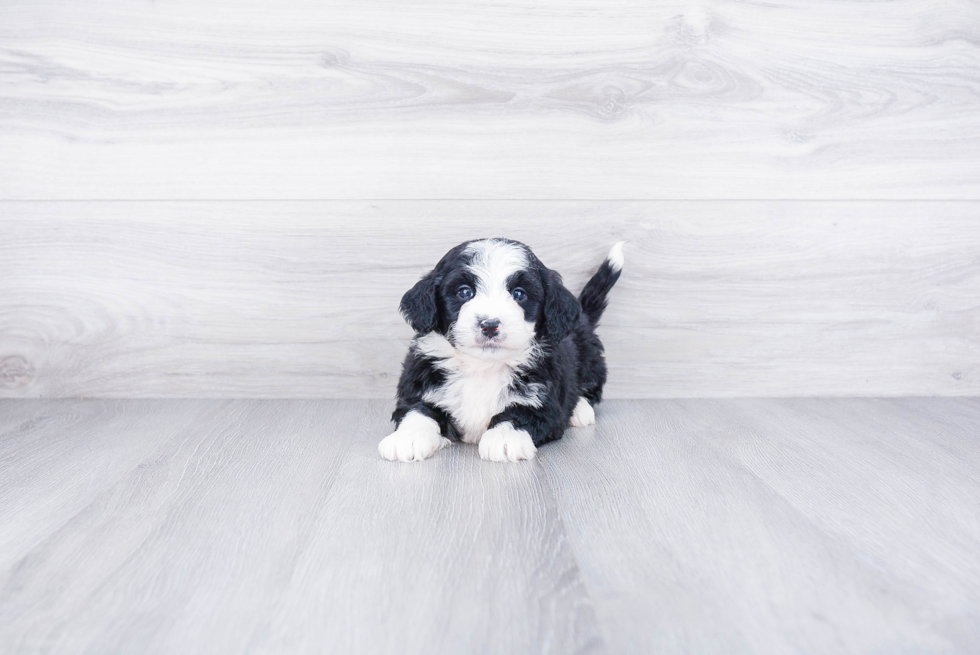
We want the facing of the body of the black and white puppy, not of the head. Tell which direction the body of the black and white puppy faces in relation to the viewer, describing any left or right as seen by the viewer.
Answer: facing the viewer and to the left of the viewer
